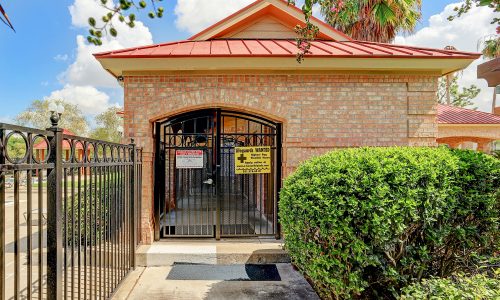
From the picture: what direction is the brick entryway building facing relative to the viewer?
toward the camera

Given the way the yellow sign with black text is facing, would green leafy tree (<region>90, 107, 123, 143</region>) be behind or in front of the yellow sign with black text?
behind

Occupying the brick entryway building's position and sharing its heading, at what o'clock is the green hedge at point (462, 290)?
The green hedge is roughly at 11 o'clock from the brick entryway building.

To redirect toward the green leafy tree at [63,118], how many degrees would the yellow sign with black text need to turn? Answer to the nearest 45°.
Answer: approximately 135° to its right

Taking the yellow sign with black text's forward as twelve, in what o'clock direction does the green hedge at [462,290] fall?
The green hedge is roughly at 11 o'clock from the yellow sign with black text.

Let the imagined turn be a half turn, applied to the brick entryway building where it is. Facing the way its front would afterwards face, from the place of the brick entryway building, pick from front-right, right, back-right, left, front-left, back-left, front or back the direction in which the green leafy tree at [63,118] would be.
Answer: front-left

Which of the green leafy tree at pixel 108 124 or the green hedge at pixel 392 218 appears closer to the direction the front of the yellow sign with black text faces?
the green hedge

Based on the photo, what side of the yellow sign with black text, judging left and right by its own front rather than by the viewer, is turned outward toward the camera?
front

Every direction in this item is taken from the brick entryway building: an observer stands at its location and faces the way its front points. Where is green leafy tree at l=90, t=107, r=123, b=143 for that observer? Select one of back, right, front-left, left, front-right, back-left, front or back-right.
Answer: back-right

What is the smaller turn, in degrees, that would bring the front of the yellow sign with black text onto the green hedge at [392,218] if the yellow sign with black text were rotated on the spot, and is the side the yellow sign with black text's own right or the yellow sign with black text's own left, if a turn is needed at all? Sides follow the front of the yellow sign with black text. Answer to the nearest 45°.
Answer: approximately 45° to the yellow sign with black text's own left

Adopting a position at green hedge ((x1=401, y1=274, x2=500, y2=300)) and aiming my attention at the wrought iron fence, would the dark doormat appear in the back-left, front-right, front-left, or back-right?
front-right
